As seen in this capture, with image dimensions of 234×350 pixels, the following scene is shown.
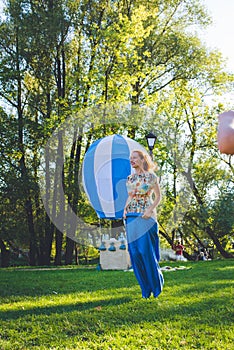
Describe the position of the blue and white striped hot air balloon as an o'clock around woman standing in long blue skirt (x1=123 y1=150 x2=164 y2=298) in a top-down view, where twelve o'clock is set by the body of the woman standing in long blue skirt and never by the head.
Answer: The blue and white striped hot air balloon is roughly at 4 o'clock from the woman standing in long blue skirt.

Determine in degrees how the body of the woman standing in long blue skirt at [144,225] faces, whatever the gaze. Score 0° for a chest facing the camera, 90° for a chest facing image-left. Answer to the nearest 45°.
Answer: approximately 45°

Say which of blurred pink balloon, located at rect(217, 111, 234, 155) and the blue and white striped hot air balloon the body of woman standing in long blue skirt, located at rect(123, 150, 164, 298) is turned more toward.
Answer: the blurred pink balloon
